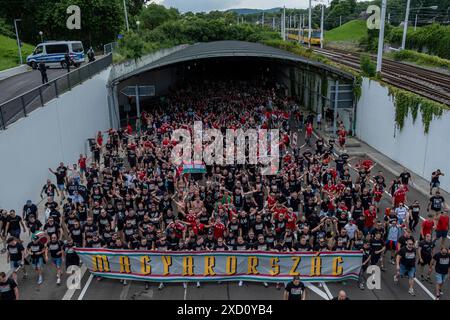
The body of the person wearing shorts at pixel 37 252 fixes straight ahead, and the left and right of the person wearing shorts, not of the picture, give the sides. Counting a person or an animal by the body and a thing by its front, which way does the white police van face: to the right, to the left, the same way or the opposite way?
to the right

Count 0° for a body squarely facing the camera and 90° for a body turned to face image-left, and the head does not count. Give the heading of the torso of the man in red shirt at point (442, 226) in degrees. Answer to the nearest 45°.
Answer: approximately 0°

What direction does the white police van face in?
to the viewer's left

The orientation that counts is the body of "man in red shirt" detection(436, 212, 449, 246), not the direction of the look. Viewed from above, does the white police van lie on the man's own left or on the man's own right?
on the man's own right

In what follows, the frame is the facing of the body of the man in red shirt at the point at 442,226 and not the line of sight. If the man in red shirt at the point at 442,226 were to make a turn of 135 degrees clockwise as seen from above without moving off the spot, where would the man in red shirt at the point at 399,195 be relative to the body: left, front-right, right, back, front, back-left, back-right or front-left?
front

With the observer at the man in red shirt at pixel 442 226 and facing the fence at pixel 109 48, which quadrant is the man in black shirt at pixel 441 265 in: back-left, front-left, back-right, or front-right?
back-left

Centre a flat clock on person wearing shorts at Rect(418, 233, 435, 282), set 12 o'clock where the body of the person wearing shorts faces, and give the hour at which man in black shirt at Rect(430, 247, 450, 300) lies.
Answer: The man in black shirt is roughly at 11 o'clock from the person wearing shorts.

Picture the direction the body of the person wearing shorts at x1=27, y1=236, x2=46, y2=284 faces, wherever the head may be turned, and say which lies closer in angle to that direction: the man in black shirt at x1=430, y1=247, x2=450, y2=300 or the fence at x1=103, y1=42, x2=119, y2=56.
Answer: the man in black shirt

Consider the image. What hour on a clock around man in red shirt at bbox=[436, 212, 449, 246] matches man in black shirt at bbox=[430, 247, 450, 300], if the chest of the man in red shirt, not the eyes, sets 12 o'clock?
The man in black shirt is roughly at 12 o'clock from the man in red shirt.

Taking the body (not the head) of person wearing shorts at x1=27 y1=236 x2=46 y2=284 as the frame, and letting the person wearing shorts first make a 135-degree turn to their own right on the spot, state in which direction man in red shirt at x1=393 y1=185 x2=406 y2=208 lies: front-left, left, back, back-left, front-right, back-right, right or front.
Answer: back-right

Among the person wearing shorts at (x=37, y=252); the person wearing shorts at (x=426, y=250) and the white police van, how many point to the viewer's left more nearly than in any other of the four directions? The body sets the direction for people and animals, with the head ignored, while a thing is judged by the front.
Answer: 1

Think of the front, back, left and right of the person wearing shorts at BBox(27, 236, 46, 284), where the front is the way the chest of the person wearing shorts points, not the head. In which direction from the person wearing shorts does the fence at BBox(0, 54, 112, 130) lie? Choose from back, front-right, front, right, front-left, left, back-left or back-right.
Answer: back

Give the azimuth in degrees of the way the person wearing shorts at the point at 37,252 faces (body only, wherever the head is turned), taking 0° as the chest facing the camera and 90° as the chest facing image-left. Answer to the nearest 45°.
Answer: approximately 0°

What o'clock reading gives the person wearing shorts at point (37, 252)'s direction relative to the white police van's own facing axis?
The person wearing shorts is roughly at 9 o'clock from the white police van.

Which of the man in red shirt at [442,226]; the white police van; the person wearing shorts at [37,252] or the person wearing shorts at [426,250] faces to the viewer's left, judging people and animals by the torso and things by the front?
the white police van

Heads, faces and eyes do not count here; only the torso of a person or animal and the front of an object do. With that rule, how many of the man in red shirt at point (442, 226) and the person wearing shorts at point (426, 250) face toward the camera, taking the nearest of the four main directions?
2
